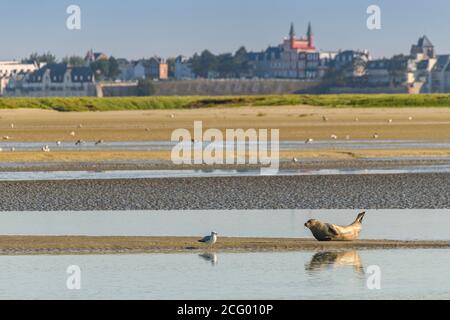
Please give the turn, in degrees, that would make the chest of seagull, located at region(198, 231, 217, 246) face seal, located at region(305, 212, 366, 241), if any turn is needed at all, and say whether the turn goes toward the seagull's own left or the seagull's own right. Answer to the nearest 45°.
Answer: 0° — it already faces it

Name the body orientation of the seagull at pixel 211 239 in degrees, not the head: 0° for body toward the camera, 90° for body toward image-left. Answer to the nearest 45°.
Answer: approximately 270°
